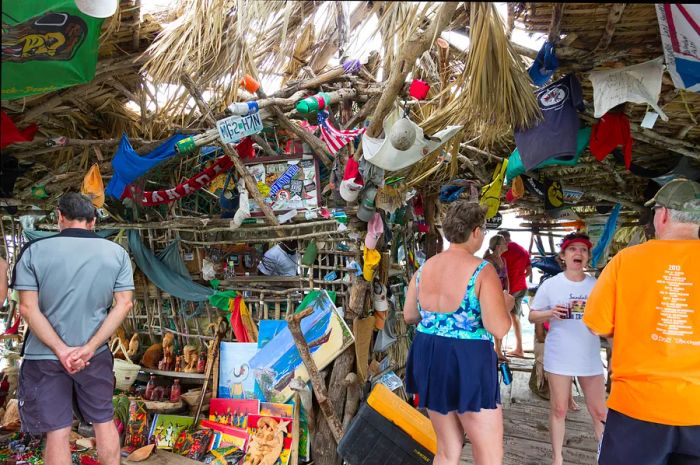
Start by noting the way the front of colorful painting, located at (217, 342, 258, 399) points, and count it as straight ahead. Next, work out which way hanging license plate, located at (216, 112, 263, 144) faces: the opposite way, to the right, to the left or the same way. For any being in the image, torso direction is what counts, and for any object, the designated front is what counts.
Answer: the same way

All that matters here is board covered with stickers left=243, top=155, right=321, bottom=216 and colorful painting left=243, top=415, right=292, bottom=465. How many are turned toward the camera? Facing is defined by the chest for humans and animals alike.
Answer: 2

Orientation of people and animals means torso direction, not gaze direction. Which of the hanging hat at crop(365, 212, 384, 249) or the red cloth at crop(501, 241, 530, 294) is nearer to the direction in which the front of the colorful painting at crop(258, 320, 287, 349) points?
the hanging hat

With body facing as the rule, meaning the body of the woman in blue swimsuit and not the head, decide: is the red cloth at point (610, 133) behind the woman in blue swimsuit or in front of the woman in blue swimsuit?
in front

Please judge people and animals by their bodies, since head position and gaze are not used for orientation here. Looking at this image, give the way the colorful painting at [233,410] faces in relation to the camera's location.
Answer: facing the viewer

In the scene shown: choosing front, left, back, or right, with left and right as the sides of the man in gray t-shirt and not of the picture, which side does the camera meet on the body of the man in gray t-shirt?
back

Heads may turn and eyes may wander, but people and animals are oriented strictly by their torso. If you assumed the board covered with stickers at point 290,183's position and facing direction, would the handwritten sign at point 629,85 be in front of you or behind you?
in front

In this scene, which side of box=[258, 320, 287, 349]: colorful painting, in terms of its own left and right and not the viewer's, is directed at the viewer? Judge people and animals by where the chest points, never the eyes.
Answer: front

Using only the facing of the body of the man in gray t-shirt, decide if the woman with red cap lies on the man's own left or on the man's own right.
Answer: on the man's own right

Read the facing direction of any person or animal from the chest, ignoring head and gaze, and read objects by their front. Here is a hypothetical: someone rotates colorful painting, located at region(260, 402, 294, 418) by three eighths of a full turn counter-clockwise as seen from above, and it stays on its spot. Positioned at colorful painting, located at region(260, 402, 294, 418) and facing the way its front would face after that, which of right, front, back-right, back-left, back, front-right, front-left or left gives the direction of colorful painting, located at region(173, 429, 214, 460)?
back-left

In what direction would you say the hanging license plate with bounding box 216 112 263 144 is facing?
toward the camera

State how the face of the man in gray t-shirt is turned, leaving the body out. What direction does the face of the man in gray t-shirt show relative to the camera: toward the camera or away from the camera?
away from the camera

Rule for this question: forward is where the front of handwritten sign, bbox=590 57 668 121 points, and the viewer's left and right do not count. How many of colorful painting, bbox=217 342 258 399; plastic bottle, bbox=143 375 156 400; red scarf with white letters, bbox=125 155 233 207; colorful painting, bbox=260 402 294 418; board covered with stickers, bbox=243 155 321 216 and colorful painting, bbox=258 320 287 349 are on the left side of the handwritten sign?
0

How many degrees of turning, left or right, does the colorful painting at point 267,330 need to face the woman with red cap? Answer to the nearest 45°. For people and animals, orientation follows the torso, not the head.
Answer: approximately 45° to its left

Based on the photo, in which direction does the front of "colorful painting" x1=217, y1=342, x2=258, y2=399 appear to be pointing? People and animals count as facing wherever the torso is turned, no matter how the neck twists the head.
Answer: toward the camera

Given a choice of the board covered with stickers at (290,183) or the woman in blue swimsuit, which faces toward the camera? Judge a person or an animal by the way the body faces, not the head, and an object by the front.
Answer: the board covered with stickers
